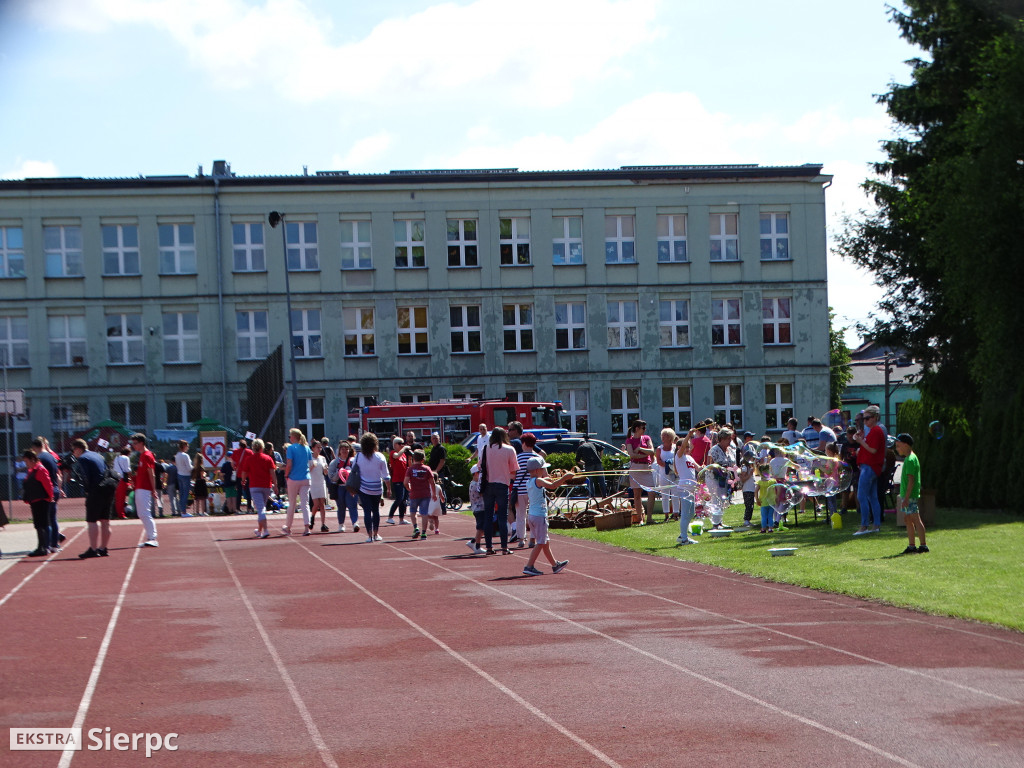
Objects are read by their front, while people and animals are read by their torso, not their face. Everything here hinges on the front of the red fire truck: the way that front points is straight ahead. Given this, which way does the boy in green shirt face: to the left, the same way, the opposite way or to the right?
the opposite way

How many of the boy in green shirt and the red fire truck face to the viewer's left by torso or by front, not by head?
1

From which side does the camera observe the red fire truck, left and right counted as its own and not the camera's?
right

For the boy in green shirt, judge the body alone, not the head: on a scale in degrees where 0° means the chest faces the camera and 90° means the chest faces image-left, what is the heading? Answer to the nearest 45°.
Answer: approximately 90°

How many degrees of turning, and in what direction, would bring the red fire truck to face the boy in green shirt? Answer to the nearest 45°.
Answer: approximately 90° to its right

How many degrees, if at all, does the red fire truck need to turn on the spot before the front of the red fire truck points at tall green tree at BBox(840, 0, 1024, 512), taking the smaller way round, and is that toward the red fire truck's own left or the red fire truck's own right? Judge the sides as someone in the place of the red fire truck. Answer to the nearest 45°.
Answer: approximately 45° to the red fire truck's own right
